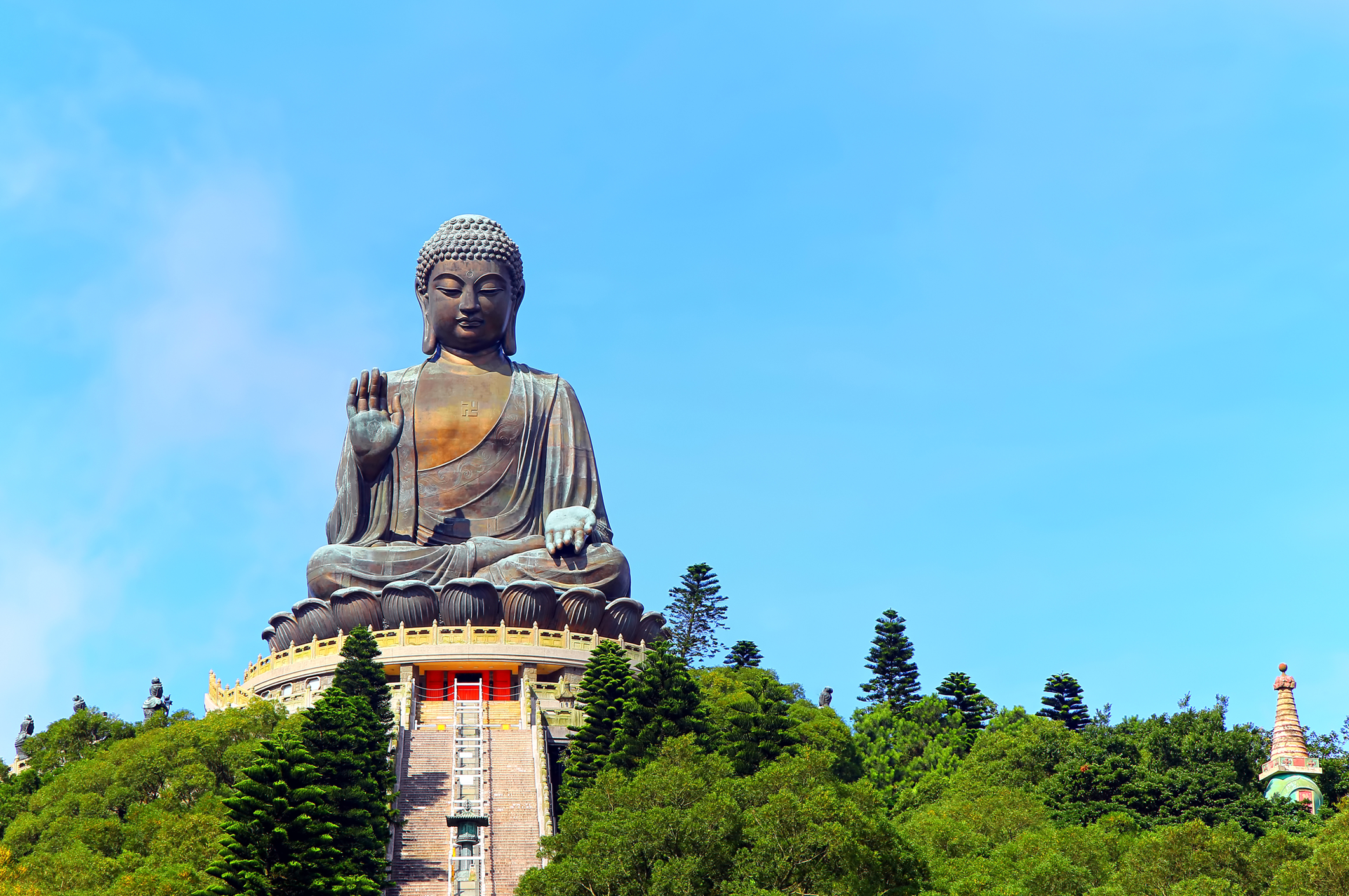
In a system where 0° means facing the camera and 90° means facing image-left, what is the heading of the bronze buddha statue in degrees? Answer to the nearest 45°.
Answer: approximately 0°

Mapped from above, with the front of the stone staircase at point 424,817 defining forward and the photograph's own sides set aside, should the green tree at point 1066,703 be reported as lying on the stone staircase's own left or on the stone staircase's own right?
on the stone staircase's own left

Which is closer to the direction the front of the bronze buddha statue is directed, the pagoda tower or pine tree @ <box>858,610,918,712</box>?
the pagoda tower

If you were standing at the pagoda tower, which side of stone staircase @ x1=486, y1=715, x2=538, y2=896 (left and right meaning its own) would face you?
left

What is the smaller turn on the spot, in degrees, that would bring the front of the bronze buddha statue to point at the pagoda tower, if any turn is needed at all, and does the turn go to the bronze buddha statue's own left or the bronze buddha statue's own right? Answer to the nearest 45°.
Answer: approximately 45° to the bronze buddha statue's own left

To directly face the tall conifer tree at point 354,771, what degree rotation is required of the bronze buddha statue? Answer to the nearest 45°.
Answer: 0° — it already faces it

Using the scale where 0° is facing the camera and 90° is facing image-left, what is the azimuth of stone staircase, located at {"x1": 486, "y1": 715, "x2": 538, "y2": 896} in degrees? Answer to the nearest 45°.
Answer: approximately 0°

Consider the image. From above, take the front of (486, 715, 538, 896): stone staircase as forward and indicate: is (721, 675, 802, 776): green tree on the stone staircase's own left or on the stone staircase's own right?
on the stone staircase's own left

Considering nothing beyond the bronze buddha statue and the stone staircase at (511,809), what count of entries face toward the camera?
2

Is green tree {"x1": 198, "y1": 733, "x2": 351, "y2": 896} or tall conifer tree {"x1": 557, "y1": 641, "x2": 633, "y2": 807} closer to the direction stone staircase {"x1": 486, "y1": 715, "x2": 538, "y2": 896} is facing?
the green tree

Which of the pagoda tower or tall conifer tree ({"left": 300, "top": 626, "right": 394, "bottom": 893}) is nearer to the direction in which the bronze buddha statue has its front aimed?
the tall conifer tree
